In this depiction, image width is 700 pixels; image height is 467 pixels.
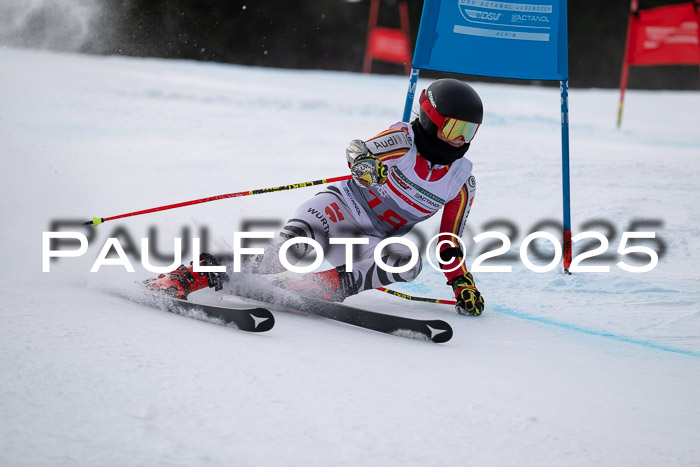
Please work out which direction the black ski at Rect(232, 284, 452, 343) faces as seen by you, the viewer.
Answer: facing the viewer and to the right of the viewer

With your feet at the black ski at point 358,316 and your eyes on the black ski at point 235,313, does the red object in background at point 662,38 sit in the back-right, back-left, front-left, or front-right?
back-right

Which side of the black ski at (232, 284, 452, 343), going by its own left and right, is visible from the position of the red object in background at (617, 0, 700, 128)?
left

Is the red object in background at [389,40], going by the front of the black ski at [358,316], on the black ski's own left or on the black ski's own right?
on the black ski's own left

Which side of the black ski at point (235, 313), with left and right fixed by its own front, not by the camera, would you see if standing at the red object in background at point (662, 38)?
left

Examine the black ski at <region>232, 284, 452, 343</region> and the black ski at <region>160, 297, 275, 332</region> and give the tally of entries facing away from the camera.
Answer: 0
